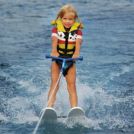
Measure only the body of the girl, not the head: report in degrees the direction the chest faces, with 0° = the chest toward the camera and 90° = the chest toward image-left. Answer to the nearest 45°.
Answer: approximately 0°
